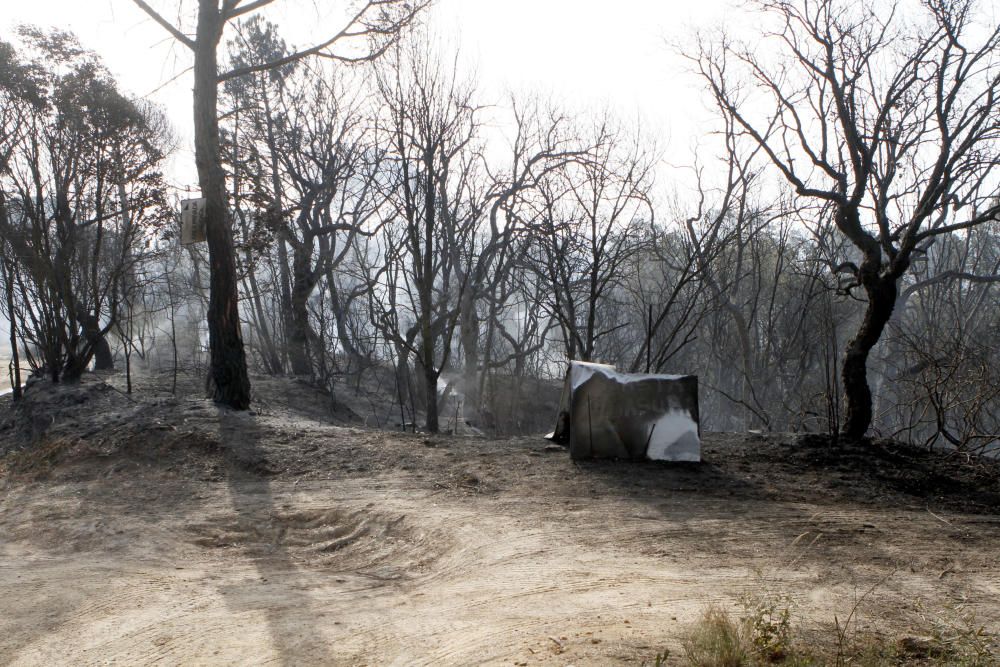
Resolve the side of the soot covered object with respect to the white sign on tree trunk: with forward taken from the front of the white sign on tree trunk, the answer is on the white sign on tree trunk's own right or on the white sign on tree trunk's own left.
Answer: on the white sign on tree trunk's own left

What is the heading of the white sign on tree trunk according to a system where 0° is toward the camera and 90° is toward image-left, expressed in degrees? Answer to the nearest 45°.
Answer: approximately 0°

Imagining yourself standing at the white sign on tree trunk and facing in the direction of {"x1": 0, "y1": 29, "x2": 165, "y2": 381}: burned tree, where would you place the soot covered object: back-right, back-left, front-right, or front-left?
back-right

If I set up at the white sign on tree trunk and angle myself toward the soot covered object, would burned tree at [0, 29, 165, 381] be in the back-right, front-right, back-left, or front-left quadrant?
back-left
